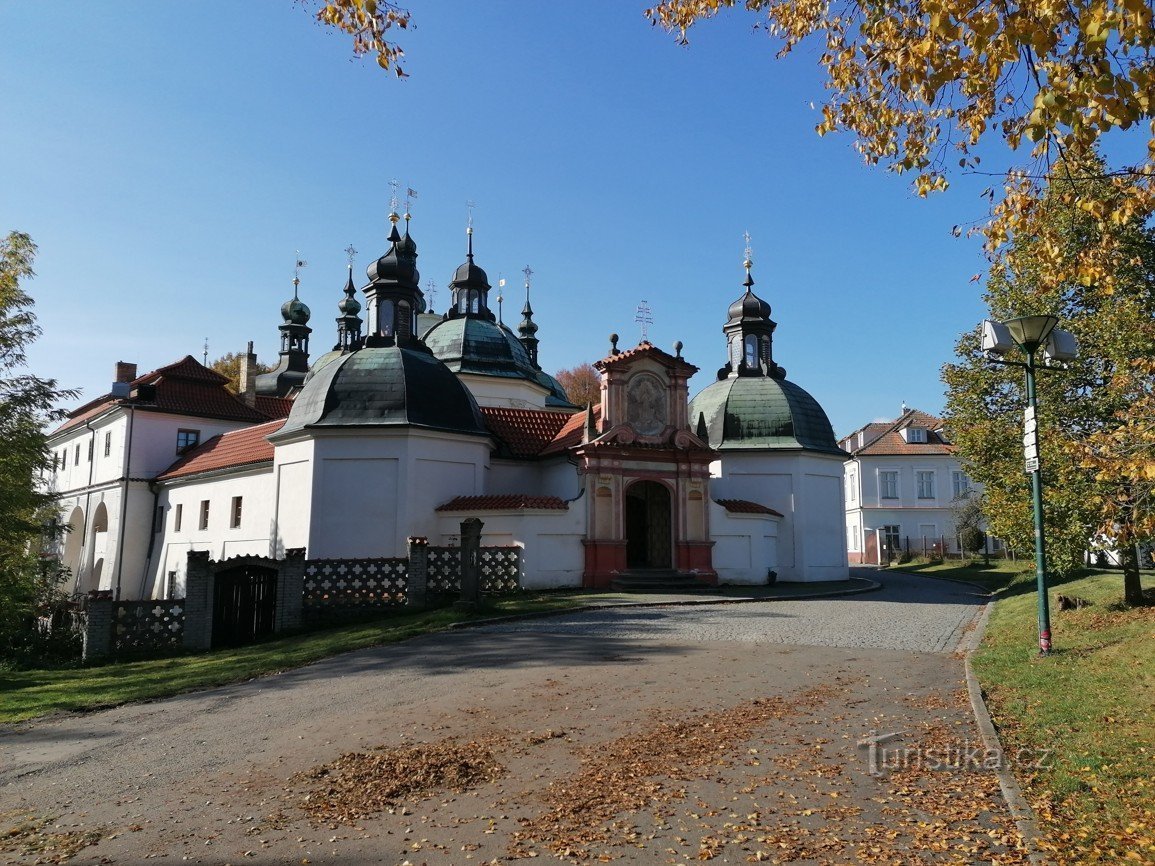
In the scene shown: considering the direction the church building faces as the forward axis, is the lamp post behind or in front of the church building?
in front

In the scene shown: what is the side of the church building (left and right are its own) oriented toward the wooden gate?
right

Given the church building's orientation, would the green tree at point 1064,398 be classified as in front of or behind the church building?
in front

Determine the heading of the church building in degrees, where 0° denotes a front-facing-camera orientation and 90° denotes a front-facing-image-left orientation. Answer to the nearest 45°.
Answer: approximately 315°

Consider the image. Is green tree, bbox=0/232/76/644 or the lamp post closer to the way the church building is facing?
the lamp post

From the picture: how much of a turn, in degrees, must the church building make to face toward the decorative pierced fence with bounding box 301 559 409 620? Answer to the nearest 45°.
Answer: approximately 90° to its right
